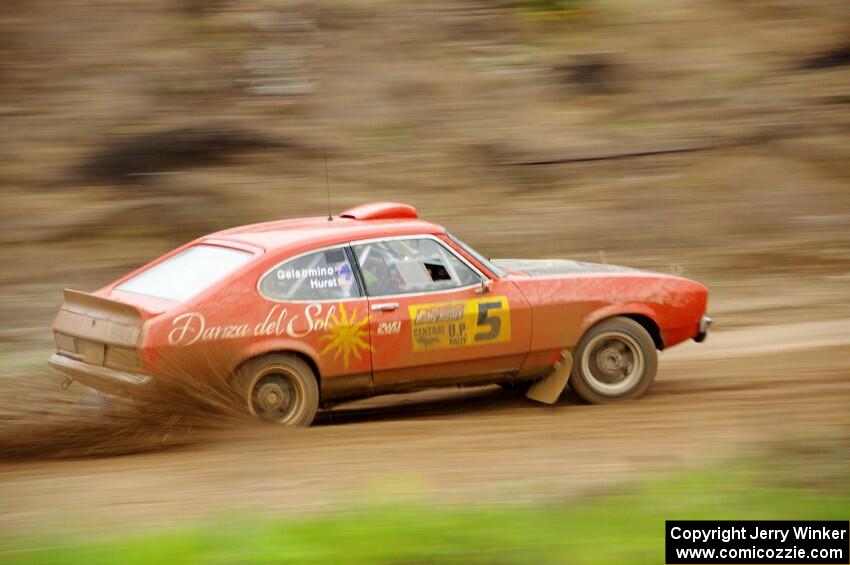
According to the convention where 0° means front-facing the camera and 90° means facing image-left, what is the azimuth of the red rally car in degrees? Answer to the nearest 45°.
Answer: approximately 225°
